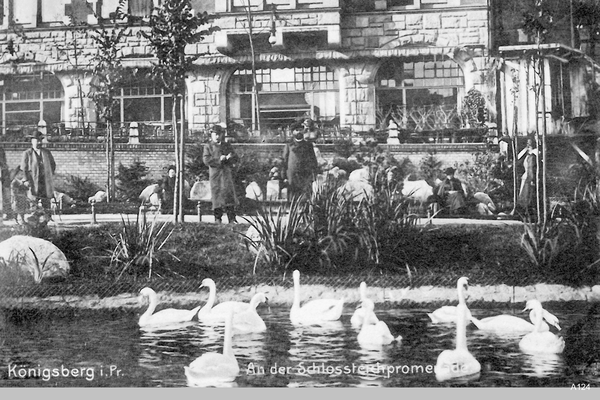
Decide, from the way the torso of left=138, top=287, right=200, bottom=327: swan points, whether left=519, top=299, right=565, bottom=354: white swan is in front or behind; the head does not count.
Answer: behind

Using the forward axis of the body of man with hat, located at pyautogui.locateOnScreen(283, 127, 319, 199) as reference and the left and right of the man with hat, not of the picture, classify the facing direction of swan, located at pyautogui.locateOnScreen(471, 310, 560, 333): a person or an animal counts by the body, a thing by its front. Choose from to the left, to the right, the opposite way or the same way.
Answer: to the left

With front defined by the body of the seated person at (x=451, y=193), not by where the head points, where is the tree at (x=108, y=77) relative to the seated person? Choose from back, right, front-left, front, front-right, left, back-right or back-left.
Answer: right

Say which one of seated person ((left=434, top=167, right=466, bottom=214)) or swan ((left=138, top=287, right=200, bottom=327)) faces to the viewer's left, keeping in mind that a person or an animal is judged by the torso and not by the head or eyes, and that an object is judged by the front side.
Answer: the swan

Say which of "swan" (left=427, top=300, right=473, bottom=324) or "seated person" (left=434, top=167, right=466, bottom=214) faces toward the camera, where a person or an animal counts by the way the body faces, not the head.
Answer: the seated person

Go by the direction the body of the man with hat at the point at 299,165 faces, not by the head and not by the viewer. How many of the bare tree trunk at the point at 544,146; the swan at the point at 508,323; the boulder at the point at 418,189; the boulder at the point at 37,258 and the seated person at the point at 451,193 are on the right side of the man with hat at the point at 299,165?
1

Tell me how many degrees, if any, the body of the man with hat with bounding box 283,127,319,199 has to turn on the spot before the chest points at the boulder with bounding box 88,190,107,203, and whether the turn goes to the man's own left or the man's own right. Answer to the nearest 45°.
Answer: approximately 90° to the man's own right

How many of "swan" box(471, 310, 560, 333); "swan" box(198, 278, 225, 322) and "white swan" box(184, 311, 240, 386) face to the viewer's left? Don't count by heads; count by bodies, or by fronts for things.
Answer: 1

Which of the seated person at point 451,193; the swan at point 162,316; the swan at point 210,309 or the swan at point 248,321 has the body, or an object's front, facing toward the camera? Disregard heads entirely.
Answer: the seated person

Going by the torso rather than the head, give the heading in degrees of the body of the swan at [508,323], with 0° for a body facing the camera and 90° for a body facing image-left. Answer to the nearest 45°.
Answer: approximately 270°

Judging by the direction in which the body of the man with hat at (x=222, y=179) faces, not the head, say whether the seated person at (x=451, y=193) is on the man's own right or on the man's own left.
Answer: on the man's own left

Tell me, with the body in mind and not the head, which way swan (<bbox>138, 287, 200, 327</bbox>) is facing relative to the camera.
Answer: to the viewer's left

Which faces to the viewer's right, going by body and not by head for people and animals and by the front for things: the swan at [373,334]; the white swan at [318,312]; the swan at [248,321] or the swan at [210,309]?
the swan at [248,321]

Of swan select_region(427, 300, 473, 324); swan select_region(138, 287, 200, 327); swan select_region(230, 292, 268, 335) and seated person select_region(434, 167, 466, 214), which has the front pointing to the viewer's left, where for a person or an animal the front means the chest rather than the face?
swan select_region(138, 287, 200, 327)

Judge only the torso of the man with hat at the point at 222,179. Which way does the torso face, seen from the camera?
toward the camera
